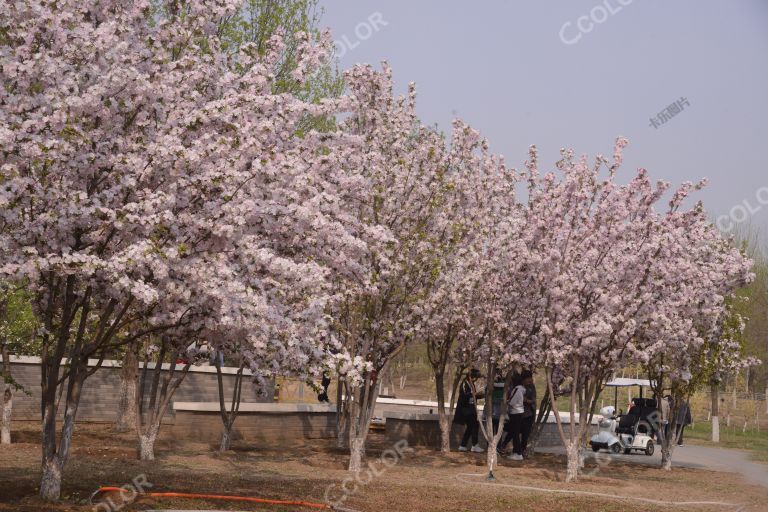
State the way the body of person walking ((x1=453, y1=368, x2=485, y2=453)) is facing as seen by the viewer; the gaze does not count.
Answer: to the viewer's right

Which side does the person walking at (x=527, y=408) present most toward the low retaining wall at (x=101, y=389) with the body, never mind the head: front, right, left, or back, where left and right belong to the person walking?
front

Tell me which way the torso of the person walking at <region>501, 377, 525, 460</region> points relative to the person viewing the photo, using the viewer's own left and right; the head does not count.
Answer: facing to the left of the viewer

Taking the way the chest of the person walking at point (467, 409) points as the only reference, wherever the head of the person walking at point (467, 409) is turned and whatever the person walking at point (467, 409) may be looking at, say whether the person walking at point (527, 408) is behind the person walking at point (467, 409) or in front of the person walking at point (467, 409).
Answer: in front

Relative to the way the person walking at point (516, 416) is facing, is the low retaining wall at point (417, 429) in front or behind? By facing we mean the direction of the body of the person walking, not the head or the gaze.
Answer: in front

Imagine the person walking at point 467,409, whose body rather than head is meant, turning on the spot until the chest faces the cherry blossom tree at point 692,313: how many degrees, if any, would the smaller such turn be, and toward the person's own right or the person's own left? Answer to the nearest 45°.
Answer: approximately 45° to the person's own right

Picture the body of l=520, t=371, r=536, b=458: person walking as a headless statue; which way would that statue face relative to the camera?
to the viewer's left

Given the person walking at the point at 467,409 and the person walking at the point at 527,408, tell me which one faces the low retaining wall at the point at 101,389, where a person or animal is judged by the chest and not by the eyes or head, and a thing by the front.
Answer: the person walking at the point at 527,408

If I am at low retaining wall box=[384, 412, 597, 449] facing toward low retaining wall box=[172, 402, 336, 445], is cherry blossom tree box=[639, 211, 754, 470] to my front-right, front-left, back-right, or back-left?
back-left

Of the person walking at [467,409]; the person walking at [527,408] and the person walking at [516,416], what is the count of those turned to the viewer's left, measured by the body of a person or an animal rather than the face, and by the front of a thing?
2
